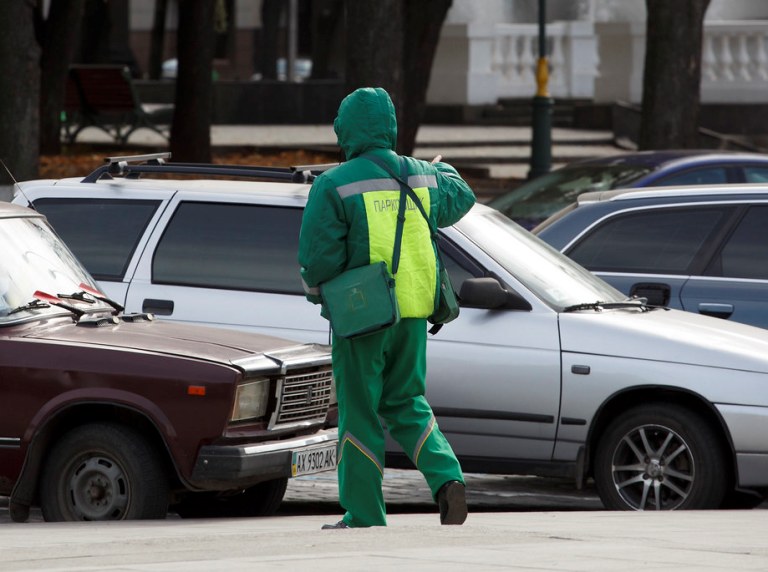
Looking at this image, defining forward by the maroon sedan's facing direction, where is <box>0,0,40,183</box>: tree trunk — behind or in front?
behind

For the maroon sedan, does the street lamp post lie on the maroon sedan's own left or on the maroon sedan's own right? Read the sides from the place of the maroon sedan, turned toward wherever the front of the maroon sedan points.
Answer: on the maroon sedan's own left

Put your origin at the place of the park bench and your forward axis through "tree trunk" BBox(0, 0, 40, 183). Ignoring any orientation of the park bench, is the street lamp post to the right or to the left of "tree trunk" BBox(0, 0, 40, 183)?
left

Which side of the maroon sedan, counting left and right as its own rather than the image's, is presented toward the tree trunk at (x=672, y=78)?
left

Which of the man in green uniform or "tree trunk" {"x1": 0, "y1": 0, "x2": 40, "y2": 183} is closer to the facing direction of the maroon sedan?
the man in green uniform

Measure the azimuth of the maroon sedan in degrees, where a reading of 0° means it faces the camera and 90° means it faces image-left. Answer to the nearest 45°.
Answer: approximately 315°

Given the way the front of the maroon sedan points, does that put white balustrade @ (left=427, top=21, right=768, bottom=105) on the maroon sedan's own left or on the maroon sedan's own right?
on the maroon sedan's own left
